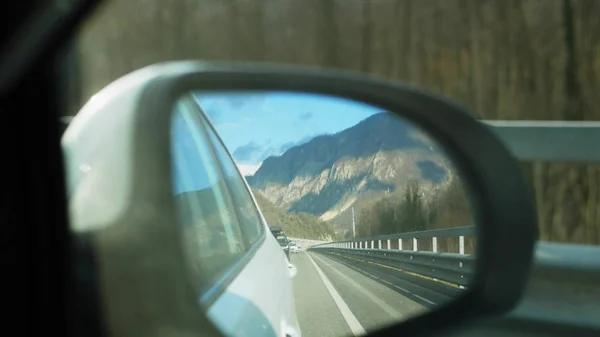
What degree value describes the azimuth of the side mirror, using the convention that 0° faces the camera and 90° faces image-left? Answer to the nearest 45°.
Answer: approximately 0°

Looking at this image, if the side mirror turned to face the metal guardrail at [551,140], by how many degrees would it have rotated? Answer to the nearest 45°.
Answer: approximately 135° to its left
